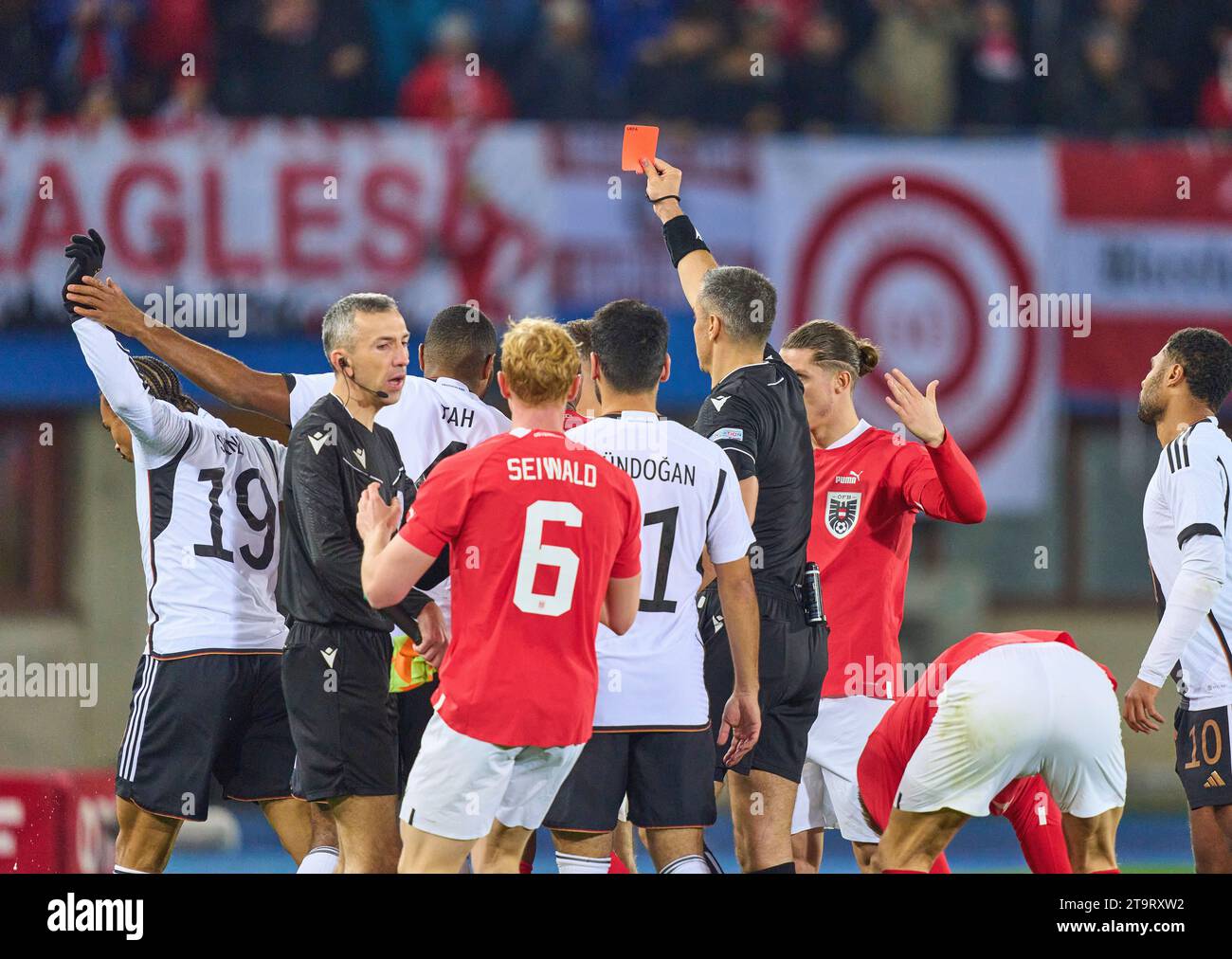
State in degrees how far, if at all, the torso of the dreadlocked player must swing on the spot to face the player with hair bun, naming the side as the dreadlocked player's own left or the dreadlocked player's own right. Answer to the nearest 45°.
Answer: approximately 135° to the dreadlocked player's own right

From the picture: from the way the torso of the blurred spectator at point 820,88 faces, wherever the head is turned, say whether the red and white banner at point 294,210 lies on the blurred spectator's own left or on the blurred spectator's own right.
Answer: on the blurred spectator's own right

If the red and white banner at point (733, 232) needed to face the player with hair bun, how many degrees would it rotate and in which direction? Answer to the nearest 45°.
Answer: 0° — it already faces them

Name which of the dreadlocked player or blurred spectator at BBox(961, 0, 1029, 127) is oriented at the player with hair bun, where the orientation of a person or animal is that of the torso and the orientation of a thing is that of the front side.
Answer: the blurred spectator

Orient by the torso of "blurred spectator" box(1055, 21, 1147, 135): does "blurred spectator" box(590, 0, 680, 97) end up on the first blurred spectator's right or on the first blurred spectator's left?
on the first blurred spectator's right

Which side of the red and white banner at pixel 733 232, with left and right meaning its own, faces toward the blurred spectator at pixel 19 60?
right

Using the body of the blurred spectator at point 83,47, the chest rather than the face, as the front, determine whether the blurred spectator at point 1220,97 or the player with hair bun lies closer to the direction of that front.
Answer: the player with hair bun

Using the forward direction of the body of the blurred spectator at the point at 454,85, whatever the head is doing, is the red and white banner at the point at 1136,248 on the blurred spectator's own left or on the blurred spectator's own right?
on the blurred spectator's own left

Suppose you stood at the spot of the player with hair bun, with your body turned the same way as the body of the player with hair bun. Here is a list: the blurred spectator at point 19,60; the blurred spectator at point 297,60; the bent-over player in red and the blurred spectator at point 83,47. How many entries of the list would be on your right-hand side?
3

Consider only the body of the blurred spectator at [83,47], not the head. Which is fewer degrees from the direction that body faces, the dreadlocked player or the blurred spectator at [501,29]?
the dreadlocked player

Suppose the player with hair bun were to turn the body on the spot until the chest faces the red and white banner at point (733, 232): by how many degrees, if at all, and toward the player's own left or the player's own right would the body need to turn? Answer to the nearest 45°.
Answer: approximately 135° to the player's own right
